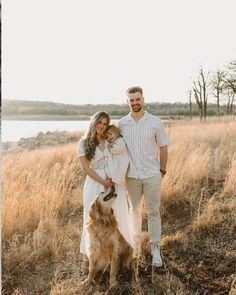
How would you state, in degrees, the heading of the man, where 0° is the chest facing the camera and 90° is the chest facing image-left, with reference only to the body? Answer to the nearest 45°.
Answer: approximately 0°

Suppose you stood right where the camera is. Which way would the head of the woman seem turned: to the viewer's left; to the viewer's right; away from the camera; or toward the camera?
toward the camera

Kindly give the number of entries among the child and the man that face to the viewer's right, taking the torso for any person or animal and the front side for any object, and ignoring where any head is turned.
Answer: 0

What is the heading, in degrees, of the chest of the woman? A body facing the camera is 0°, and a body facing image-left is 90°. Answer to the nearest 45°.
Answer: approximately 315°

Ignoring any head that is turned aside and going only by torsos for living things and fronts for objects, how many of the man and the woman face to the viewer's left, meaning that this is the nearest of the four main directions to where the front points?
0

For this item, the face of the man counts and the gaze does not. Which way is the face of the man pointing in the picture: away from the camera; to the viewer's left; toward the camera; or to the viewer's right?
toward the camera
